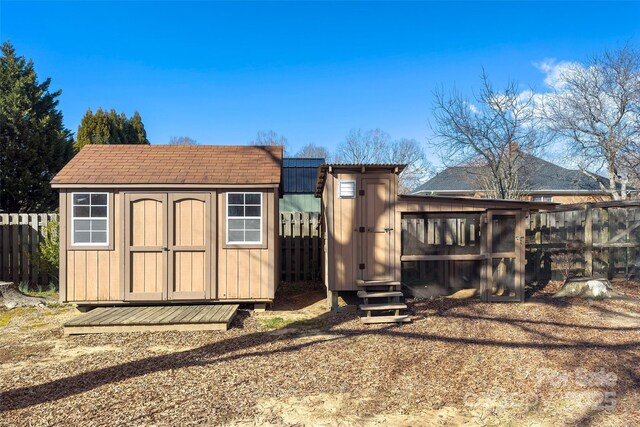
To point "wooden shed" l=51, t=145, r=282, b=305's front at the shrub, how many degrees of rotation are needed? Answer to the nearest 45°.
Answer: approximately 135° to its right

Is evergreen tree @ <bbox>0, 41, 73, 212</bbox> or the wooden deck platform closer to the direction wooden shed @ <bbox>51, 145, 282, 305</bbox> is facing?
the wooden deck platform

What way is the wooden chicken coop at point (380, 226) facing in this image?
toward the camera

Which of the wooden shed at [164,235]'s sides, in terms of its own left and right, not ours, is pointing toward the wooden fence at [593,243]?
left

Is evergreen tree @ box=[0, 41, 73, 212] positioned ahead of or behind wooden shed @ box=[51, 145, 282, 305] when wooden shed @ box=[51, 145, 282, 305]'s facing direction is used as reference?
behind

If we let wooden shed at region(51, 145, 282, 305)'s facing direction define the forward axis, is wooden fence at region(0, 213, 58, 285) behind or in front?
behind

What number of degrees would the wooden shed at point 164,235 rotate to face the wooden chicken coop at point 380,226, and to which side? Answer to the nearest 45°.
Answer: approximately 90° to its left

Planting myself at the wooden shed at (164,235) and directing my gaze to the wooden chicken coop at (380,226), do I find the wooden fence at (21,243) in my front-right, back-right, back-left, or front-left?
back-left

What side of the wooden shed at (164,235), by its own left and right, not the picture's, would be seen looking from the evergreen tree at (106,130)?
back

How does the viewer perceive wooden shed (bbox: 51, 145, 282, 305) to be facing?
facing the viewer

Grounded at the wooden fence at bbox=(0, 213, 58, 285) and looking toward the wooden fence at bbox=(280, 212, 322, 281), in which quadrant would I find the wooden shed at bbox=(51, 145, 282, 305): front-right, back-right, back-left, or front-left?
front-right

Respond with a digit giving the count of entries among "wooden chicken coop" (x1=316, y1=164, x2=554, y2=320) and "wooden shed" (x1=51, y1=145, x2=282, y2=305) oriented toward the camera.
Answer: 2
